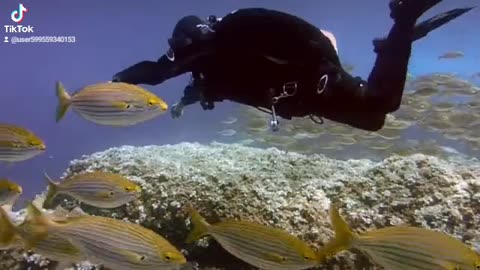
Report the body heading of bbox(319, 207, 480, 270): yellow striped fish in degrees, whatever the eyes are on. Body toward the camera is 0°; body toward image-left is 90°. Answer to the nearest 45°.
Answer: approximately 270°

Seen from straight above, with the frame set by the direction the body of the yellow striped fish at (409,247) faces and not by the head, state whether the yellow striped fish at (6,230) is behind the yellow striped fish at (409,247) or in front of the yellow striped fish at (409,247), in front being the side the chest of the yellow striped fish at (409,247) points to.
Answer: behind

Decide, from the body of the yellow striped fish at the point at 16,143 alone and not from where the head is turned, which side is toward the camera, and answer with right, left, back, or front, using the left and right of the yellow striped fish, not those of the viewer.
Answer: right

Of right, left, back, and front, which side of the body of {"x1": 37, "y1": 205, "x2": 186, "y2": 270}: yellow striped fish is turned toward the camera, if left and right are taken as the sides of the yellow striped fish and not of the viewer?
right

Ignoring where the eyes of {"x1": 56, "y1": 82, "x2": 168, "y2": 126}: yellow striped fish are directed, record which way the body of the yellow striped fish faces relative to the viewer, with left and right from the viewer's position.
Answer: facing to the right of the viewer

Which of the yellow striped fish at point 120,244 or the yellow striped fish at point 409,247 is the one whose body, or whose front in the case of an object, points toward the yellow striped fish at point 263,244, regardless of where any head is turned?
the yellow striped fish at point 120,244

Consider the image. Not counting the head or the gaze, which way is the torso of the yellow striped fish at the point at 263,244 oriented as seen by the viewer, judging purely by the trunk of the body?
to the viewer's right

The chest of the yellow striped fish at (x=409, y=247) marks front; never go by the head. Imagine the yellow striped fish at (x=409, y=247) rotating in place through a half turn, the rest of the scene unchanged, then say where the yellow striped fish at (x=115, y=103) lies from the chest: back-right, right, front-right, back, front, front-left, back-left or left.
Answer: front

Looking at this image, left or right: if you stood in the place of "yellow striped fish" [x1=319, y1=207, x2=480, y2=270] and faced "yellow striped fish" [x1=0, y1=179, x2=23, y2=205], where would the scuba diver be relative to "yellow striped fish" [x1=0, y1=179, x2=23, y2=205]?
right

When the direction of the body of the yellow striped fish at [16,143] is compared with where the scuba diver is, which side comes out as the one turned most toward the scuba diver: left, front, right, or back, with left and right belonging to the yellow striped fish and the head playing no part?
front

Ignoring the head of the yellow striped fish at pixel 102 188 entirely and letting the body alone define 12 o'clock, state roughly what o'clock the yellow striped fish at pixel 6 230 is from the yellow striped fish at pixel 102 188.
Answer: the yellow striped fish at pixel 6 230 is roughly at 5 o'clock from the yellow striped fish at pixel 102 188.

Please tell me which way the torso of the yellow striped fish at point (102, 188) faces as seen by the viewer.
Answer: to the viewer's right

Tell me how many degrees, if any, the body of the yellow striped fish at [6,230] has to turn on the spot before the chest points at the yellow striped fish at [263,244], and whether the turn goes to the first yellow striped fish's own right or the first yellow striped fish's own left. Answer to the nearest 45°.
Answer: approximately 45° to the first yellow striped fish's own right
